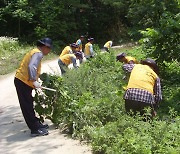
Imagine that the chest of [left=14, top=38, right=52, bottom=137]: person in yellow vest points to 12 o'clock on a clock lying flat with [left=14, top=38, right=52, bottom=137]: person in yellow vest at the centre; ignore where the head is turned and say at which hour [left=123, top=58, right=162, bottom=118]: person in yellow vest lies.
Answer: [left=123, top=58, right=162, bottom=118]: person in yellow vest is roughly at 1 o'clock from [left=14, top=38, right=52, bottom=137]: person in yellow vest.

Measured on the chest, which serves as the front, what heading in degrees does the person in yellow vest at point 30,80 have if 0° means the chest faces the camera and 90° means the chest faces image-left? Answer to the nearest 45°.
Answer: approximately 270°
